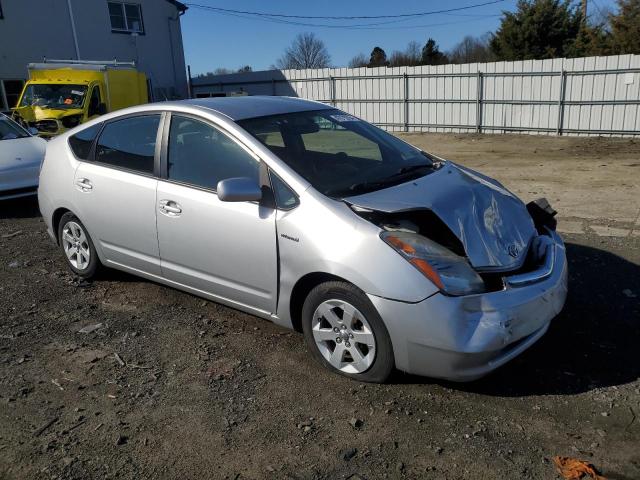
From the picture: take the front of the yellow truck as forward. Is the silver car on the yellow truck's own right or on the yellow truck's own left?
on the yellow truck's own left

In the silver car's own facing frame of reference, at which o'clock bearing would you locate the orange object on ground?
The orange object on ground is roughly at 12 o'clock from the silver car.

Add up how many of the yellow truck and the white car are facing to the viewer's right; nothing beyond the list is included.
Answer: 1

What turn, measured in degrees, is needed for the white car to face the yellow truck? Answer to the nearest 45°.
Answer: approximately 90° to its left

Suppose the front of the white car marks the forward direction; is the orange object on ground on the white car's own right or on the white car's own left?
on the white car's own right

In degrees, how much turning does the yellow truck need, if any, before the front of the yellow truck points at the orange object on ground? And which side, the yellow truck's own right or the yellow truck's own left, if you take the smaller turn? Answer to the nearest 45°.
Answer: approximately 45° to the yellow truck's own left

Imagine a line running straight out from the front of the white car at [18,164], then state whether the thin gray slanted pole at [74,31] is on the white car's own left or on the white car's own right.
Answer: on the white car's own left

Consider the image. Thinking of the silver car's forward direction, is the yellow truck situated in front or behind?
behind

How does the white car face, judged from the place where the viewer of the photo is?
facing to the right of the viewer

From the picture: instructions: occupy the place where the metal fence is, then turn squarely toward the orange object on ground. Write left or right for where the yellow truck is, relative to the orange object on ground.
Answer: right

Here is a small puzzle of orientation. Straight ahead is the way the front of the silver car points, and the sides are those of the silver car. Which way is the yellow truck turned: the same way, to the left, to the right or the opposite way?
to the right
